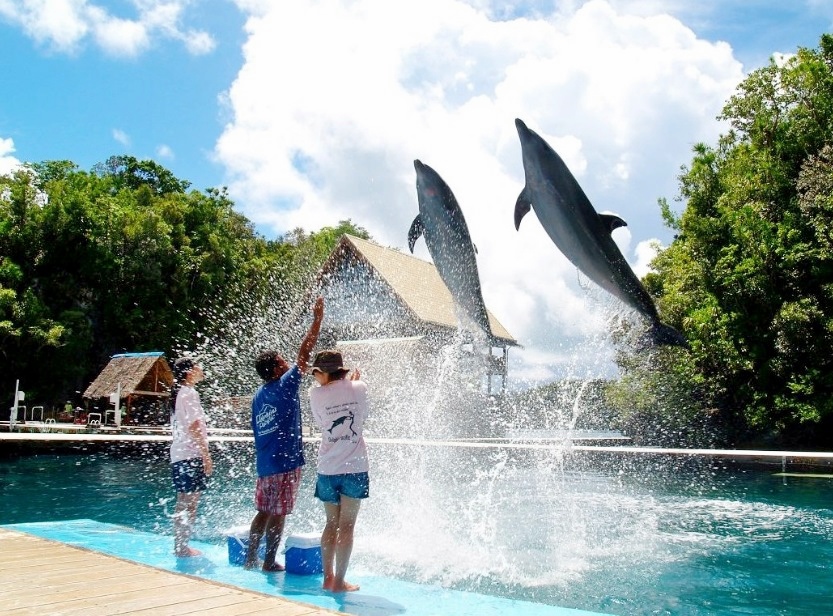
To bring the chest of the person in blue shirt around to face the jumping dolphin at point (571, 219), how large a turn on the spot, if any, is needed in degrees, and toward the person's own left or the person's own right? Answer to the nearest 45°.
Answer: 0° — they already face it

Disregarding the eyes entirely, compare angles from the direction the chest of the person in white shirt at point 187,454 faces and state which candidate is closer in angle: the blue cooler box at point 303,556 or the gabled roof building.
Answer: the blue cooler box

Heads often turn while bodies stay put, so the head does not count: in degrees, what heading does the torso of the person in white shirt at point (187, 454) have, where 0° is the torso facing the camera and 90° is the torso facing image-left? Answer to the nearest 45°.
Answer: approximately 270°

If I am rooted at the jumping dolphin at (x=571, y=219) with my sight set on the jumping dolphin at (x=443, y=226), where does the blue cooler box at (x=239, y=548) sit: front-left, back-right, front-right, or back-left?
front-left

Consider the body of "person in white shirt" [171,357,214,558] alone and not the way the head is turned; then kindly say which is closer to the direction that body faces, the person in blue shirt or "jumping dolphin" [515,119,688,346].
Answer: the jumping dolphin

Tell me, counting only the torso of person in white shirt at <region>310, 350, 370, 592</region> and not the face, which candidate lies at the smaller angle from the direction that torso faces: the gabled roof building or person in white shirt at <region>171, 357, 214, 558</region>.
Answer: the gabled roof building

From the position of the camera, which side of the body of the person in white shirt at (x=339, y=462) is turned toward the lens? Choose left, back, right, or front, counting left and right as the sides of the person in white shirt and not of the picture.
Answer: back

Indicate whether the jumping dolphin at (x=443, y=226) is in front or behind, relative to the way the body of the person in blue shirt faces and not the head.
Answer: in front

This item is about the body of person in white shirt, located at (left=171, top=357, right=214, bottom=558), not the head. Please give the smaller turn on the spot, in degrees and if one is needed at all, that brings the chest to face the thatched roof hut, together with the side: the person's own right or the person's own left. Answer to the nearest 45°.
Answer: approximately 90° to the person's own left

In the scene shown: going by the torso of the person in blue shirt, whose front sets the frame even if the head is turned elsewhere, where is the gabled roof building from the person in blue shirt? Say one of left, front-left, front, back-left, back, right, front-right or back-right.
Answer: front-left

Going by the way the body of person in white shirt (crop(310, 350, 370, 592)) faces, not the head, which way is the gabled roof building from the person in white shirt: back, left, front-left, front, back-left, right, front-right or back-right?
front

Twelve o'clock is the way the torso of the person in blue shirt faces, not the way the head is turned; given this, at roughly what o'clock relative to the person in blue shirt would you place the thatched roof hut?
The thatched roof hut is roughly at 10 o'clock from the person in blue shirt.

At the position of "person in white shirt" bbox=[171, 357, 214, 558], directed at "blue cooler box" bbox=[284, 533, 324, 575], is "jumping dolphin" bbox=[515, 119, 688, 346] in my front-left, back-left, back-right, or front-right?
front-left

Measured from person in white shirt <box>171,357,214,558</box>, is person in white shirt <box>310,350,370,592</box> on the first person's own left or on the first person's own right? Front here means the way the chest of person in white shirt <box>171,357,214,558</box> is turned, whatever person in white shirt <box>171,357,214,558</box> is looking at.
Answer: on the first person's own right
